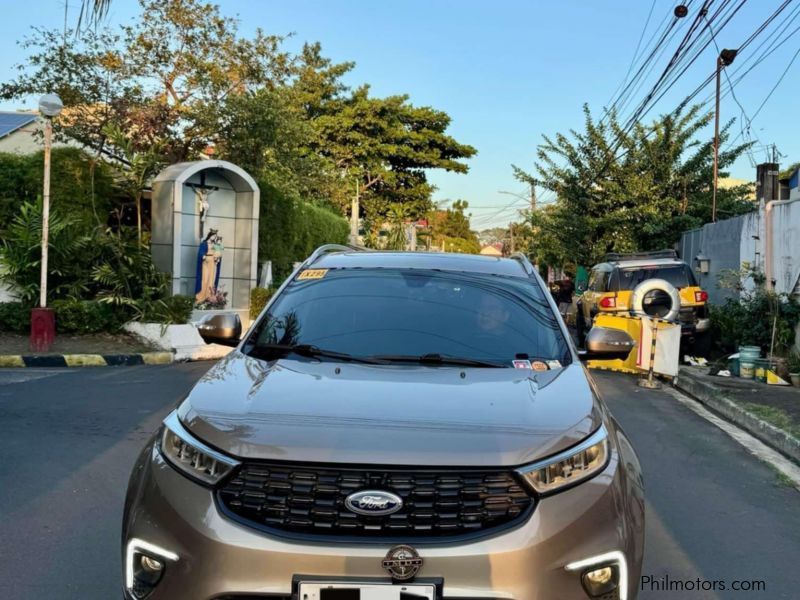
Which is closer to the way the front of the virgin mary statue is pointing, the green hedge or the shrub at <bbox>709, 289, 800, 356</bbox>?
the shrub

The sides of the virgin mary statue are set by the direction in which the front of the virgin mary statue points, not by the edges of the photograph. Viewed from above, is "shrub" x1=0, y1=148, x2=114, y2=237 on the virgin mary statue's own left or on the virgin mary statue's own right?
on the virgin mary statue's own right

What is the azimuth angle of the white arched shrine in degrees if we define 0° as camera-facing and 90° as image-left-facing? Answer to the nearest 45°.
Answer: approximately 315°

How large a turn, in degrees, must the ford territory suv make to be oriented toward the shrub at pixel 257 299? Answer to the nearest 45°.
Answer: approximately 180°

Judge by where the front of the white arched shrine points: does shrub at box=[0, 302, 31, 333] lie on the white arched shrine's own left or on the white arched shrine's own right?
on the white arched shrine's own right

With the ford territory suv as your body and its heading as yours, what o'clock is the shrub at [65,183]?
The shrub is roughly at 5 o'clock from the ford territory suv.

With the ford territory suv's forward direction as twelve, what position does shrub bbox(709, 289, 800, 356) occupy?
The shrub is roughly at 7 o'clock from the ford territory suv.
